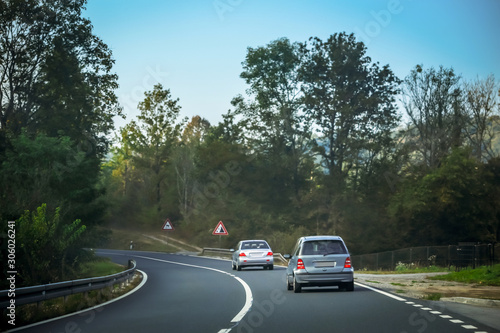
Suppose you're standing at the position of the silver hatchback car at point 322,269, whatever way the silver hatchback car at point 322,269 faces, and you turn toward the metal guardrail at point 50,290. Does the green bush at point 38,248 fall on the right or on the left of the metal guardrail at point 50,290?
right

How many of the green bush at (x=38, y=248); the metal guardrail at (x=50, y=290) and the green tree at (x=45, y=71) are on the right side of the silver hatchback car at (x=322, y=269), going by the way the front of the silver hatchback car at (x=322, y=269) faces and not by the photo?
0

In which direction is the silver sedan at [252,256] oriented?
away from the camera

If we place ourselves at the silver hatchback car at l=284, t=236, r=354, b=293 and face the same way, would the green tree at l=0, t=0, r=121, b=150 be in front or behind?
in front

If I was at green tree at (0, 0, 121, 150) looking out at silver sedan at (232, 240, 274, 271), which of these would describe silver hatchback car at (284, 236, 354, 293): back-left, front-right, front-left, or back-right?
front-right

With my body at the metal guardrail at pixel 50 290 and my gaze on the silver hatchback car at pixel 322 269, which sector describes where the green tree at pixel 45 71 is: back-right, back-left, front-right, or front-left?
front-left

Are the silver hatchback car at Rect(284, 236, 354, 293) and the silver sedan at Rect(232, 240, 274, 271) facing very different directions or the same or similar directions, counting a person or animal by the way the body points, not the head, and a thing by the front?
same or similar directions

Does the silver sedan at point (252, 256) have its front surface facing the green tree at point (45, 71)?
no

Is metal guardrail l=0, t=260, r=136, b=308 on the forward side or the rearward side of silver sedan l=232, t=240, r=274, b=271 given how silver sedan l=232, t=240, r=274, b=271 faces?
on the rearward side

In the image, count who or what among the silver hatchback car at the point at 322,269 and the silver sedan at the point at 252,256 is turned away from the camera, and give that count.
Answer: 2

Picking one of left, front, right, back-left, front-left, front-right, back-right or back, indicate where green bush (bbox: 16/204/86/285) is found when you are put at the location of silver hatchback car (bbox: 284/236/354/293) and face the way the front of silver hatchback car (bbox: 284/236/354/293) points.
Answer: left

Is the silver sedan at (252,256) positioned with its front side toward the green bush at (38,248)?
no

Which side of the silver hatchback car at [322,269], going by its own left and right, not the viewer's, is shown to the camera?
back

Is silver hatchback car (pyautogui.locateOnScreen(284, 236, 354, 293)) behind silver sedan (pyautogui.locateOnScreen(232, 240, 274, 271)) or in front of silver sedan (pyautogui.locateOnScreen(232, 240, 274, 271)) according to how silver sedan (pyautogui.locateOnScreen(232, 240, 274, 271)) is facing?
behind

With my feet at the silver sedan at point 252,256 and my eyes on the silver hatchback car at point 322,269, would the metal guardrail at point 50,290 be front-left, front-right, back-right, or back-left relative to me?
front-right

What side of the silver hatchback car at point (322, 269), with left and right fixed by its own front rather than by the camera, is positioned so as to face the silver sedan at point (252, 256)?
front

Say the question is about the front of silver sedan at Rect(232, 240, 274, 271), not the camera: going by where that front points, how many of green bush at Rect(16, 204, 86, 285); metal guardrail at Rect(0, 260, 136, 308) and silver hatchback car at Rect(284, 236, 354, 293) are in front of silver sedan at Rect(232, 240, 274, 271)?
0

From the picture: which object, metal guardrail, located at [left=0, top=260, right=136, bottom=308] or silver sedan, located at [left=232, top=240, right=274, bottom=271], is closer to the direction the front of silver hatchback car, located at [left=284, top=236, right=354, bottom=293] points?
the silver sedan
